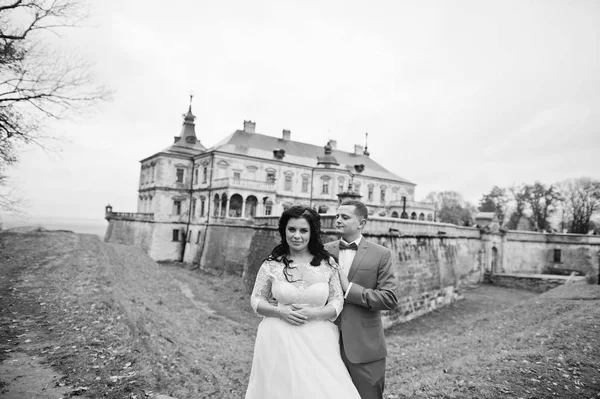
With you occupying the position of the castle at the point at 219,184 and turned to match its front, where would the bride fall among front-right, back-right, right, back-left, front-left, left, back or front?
front-right

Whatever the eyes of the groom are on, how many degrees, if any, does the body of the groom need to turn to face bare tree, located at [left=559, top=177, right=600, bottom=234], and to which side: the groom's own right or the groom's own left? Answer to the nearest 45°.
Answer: approximately 180°

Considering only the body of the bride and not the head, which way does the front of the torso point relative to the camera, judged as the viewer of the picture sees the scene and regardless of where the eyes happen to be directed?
toward the camera

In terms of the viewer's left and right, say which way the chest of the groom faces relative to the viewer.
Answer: facing the viewer and to the left of the viewer

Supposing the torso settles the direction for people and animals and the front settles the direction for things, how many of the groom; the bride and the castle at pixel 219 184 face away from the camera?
0

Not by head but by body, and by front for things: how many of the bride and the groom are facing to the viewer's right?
0

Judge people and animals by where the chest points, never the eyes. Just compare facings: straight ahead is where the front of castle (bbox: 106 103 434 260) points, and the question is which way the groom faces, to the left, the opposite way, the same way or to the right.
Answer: to the right

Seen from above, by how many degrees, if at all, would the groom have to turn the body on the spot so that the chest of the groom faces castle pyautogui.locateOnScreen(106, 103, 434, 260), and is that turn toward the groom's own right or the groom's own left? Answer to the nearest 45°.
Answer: approximately 90° to the groom's own right

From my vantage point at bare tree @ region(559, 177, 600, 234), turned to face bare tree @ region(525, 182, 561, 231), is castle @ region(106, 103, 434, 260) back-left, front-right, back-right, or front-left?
front-left

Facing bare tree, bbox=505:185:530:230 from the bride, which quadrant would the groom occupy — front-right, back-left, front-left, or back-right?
front-right

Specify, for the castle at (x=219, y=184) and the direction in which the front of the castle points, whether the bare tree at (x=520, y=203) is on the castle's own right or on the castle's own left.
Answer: on the castle's own left
